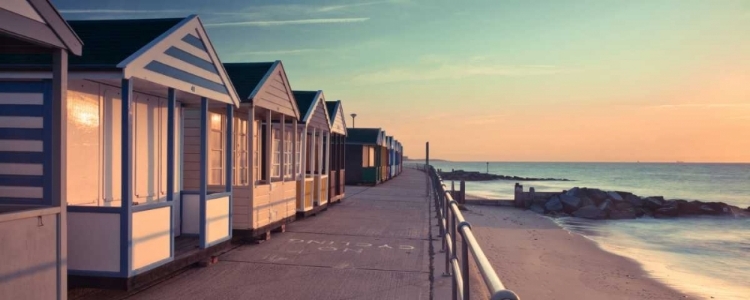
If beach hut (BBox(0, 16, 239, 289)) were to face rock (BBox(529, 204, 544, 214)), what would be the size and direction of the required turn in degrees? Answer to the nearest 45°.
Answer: approximately 90° to its left

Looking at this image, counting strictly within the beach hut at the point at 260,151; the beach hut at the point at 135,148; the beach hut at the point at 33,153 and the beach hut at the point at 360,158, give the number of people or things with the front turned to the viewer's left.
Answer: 0

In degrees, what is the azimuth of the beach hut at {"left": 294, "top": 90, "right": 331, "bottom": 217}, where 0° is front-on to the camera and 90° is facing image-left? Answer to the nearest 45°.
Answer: approximately 315°

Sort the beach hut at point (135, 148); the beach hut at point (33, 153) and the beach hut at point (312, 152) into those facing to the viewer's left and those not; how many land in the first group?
0

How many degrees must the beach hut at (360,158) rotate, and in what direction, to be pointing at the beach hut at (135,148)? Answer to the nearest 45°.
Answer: approximately 90° to its right

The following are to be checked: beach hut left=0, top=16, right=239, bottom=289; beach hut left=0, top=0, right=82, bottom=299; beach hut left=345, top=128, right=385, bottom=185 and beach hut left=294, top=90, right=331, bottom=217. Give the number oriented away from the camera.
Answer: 0

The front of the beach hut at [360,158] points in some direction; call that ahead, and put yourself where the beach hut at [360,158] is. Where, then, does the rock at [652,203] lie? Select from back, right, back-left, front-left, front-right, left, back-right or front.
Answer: front

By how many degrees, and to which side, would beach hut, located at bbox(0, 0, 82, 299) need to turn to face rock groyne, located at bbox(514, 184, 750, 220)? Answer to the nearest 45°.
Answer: approximately 90° to its left

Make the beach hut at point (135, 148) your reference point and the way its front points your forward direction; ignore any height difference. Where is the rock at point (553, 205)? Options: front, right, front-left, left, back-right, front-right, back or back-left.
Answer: left

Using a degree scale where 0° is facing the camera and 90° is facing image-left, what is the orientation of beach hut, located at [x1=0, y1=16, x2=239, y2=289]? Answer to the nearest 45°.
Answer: approximately 315°

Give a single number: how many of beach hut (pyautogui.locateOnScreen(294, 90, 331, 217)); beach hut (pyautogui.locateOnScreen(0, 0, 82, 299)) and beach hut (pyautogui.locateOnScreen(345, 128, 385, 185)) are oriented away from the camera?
0

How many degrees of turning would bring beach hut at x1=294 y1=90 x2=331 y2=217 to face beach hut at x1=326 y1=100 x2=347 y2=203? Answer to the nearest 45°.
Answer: approximately 135° to its left

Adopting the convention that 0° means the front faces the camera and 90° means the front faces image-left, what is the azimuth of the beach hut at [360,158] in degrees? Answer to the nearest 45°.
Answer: approximately 270°

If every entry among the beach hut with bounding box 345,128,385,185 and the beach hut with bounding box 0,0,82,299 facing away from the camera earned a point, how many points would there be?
0
